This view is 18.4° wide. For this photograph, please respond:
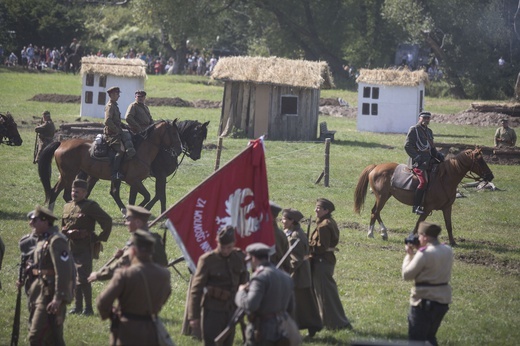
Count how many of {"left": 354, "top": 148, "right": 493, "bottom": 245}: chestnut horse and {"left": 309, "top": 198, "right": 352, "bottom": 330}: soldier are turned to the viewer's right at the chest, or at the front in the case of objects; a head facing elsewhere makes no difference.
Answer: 1

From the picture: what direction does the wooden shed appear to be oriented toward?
toward the camera

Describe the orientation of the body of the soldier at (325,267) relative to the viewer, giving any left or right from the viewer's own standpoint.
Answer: facing to the left of the viewer

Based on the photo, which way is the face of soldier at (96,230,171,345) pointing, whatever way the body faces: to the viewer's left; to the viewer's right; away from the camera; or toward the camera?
away from the camera

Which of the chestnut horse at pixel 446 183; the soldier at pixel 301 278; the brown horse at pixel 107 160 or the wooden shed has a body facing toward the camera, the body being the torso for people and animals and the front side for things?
the wooden shed

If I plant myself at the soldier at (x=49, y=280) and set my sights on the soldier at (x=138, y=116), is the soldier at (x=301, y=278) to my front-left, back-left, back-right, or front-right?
front-right

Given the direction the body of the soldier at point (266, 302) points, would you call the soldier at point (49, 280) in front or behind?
in front

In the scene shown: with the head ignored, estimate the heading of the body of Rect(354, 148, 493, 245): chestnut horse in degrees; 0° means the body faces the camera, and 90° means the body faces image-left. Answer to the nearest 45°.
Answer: approximately 270°

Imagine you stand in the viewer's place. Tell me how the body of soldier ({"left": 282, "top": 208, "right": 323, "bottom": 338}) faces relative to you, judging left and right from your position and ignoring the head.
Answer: facing to the left of the viewer

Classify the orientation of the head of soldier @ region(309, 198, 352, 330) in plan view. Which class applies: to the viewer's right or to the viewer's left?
to the viewer's left
